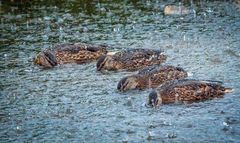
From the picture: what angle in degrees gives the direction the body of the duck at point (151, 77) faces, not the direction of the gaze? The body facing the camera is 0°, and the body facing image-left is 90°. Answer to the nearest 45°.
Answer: approximately 90°

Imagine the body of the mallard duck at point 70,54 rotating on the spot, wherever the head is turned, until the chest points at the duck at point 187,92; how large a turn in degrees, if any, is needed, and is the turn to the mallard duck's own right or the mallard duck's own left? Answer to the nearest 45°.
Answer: approximately 135° to the mallard duck's own left

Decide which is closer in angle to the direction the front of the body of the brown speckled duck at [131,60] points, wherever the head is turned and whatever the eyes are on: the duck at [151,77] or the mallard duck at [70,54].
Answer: the mallard duck

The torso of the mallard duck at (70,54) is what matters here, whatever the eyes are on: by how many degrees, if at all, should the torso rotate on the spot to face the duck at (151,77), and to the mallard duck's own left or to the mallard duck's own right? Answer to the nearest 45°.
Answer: approximately 135° to the mallard duck's own left

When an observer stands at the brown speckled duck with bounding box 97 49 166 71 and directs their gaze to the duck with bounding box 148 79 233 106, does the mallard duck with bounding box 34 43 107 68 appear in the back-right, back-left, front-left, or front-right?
back-right

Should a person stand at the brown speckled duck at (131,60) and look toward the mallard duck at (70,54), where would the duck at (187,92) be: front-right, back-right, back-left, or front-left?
back-left

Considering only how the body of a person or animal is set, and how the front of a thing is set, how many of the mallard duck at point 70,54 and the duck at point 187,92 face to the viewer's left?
2

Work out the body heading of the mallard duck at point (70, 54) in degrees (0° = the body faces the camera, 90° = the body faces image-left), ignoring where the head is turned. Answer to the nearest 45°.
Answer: approximately 90°

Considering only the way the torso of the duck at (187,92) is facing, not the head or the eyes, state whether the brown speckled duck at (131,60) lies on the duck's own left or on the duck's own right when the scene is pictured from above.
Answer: on the duck's own right

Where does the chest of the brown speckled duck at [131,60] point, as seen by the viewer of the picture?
to the viewer's left

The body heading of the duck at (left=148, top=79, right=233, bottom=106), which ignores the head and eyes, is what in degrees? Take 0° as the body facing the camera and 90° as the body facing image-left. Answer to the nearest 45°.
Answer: approximately 90°
